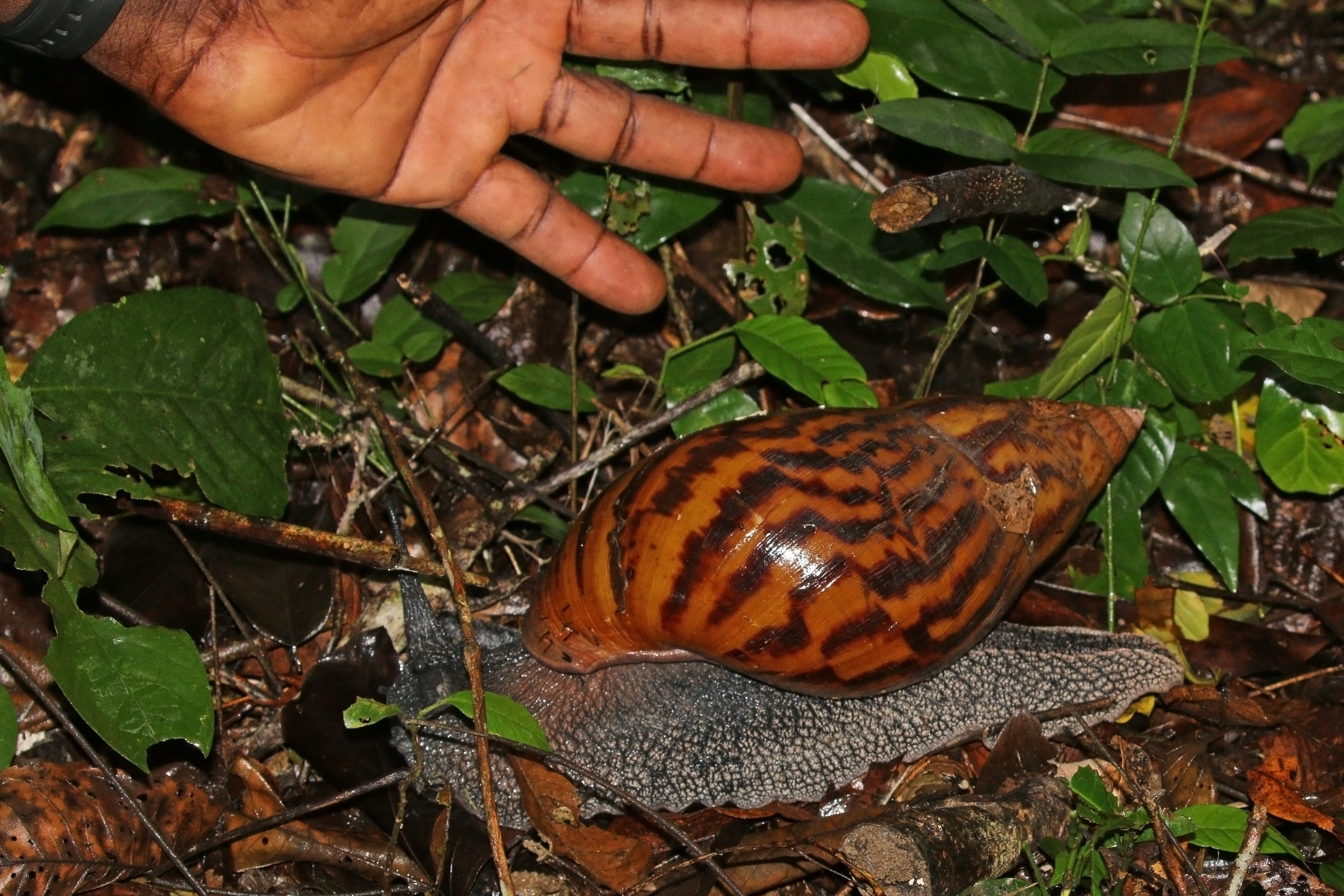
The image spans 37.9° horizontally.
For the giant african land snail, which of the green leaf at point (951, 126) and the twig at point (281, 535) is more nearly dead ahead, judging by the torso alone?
the twig

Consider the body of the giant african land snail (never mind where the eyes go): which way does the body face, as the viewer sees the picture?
to the viewer's left

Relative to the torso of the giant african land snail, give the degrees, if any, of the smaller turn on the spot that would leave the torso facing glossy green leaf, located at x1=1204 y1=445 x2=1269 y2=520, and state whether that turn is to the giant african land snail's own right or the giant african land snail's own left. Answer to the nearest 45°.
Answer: approximately 135° to the giant african land snail's own right

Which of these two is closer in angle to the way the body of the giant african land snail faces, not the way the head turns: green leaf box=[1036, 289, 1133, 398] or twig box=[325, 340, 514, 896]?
the twig

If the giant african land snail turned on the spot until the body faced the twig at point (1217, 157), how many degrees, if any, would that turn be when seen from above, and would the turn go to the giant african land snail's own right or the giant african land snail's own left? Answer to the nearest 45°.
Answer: approximately 135° to the giant african land snail's own right

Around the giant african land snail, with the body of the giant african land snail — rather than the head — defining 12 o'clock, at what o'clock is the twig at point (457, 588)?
The twig is roughly at 12 o'clock from the giant african land snail.

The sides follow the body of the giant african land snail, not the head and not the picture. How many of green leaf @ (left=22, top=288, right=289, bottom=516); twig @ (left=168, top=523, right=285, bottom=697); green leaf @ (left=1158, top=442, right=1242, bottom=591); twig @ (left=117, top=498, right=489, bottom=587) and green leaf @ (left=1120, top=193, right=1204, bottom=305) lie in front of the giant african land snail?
3

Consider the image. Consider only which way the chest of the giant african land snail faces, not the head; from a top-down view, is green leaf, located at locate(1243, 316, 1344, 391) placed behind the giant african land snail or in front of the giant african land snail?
behind

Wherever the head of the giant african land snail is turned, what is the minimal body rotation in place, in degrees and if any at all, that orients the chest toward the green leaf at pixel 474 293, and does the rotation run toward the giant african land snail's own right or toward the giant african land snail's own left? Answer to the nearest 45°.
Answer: approximately 45° to the giant african land snail's own right

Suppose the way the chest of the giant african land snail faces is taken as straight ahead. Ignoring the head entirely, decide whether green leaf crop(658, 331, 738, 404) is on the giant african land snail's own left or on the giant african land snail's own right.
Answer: on the giant african land snail's own right

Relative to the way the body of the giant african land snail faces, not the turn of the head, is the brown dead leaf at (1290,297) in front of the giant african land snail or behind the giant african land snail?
behind

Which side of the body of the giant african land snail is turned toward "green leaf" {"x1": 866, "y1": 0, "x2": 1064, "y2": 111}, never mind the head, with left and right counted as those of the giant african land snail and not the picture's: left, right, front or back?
right

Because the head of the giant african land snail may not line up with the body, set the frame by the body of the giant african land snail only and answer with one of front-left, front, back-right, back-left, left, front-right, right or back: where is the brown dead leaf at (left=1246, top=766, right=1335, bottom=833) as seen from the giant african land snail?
back

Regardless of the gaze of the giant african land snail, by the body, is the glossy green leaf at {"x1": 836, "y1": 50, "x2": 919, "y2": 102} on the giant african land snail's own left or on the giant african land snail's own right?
on the giant african land snail's own right
